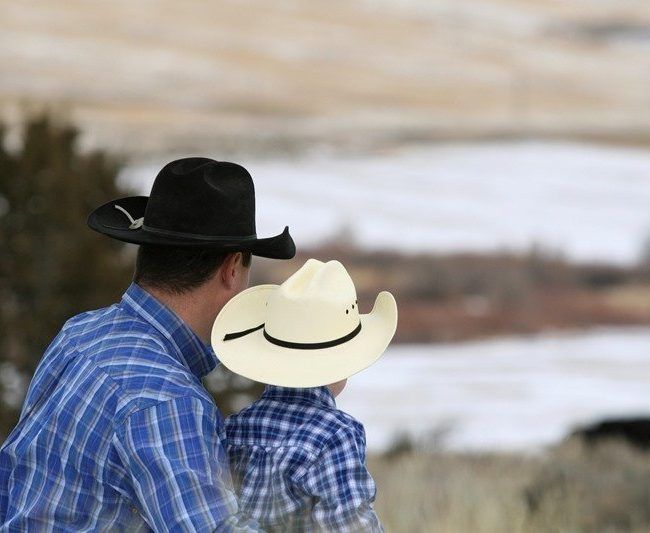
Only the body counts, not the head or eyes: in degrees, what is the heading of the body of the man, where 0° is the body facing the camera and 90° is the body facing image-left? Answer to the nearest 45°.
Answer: approximately 225°

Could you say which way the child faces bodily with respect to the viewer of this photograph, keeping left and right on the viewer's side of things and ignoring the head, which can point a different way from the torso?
facing away from the viewer and to the right of the viewer

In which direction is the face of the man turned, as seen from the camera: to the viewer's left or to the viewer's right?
to the viewer's right
